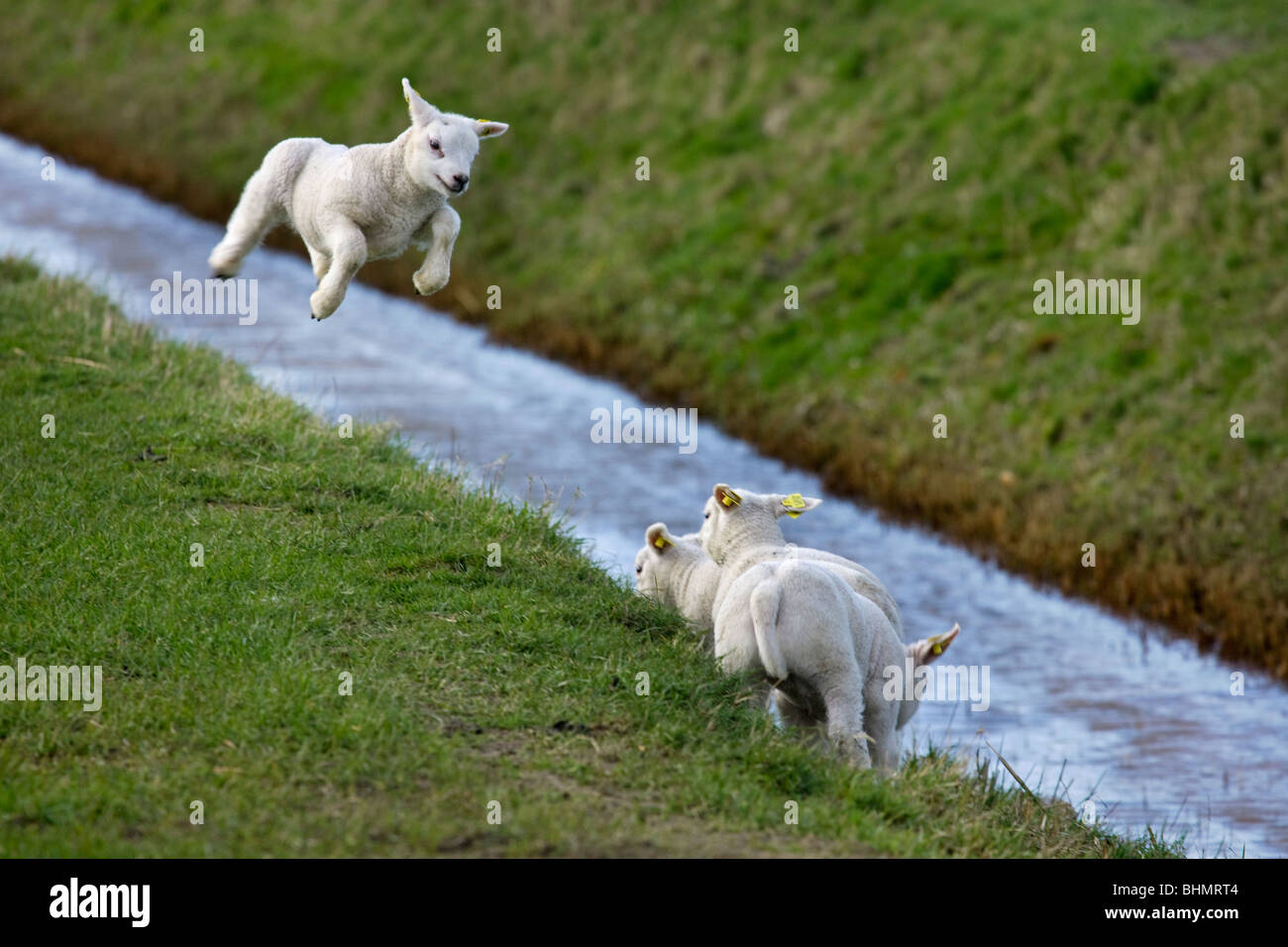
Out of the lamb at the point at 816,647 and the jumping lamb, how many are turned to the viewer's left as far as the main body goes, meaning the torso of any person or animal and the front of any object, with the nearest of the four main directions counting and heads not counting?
0

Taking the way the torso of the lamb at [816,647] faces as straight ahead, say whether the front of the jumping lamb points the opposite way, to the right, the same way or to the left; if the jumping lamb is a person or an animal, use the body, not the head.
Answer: to the right

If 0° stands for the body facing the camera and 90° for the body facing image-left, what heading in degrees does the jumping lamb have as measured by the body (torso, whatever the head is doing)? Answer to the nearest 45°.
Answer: approximately 315°
